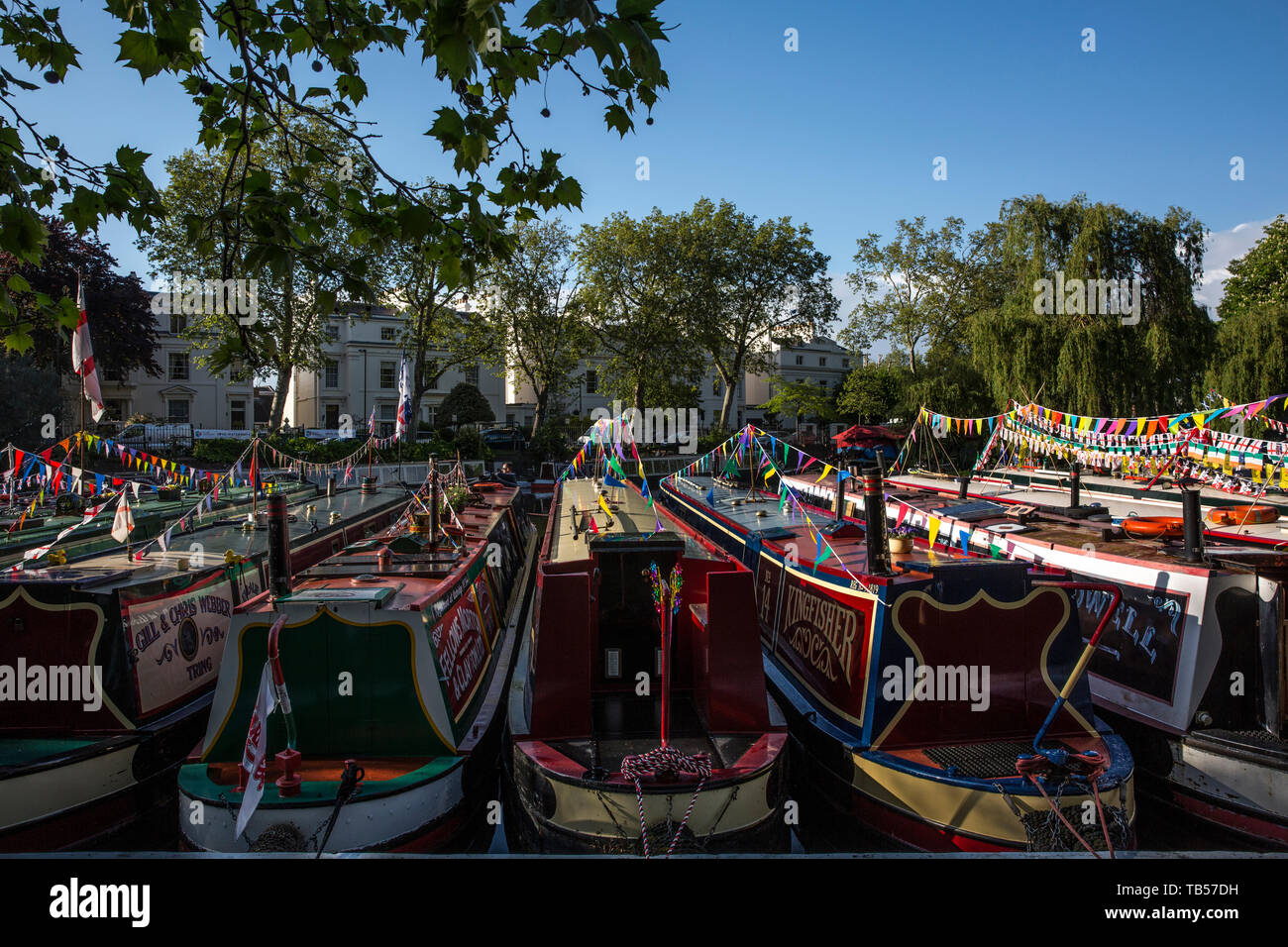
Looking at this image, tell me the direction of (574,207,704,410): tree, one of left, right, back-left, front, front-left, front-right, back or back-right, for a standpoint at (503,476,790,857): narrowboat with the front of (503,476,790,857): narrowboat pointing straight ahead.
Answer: front

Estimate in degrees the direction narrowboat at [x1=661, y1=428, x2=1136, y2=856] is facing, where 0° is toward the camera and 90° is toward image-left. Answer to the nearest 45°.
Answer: approximately 135°

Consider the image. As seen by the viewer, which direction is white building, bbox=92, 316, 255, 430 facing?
toward the camera

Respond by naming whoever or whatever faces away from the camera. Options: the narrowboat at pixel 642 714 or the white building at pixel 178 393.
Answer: the narrowboat

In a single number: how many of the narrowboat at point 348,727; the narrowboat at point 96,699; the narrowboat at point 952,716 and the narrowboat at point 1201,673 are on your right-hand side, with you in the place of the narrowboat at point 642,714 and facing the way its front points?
2

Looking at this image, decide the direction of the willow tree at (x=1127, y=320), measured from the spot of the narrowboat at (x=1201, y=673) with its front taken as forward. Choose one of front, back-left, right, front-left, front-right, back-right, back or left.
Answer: front-right

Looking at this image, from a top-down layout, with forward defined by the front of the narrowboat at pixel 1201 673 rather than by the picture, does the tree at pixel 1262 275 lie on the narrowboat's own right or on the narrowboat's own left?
on the narrowboat's own right

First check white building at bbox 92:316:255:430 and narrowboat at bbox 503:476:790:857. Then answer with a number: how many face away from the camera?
1

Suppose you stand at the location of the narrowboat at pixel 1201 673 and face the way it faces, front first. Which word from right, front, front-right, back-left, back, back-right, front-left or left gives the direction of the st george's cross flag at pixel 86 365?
front-left

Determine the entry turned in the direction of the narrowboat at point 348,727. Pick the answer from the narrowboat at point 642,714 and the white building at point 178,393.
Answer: the white building

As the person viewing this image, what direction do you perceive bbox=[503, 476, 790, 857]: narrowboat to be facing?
facing away from the viewer

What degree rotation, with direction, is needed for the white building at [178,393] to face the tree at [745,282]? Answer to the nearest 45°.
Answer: approximately 45° to its left

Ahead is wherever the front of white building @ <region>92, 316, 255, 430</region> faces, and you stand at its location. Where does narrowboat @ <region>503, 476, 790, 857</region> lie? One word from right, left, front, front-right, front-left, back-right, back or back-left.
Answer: front

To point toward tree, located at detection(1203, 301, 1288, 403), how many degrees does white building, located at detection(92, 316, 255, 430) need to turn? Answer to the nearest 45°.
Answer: approximately 45° to its left

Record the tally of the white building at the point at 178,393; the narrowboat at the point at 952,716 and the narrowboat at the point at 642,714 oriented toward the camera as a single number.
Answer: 1

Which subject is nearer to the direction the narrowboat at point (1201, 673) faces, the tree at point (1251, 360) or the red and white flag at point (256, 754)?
the tree
